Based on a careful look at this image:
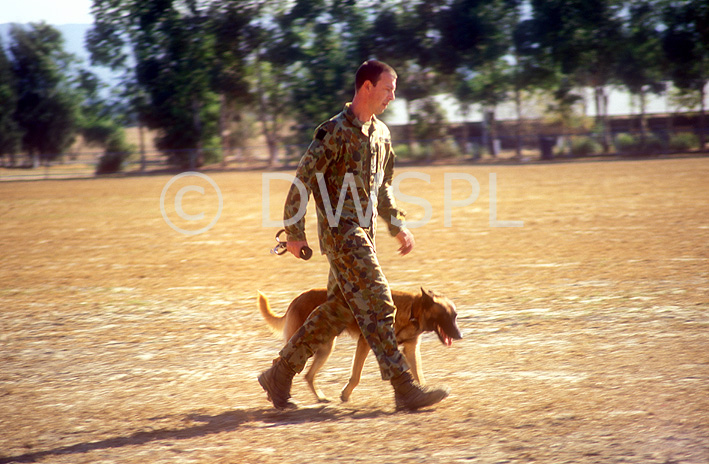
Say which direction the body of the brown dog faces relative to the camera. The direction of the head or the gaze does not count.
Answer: to the viewer's right

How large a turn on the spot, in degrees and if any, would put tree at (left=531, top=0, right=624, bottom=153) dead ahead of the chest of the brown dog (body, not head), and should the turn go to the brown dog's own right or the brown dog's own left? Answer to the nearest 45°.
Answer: approximately 90° to the brown dog's own left

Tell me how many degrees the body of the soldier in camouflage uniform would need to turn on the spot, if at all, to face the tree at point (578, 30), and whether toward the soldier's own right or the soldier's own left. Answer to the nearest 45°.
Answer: approximately 90° to the soldier's own left

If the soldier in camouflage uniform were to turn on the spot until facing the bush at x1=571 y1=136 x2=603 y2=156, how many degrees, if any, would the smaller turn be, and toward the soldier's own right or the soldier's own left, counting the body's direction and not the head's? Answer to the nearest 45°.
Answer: approximately 90° to the soldier's own left

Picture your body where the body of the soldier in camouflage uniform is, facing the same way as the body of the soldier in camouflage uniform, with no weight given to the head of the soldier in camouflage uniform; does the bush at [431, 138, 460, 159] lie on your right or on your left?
on your left

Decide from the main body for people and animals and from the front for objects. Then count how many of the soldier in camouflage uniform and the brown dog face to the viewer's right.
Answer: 2

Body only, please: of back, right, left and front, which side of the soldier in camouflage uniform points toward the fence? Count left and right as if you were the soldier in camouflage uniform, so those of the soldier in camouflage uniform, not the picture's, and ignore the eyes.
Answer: left

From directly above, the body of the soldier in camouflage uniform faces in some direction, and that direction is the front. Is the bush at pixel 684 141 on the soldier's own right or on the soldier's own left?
on the soldier's own left

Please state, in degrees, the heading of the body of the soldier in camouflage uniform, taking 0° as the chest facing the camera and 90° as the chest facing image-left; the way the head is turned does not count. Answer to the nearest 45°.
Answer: approximately 270°

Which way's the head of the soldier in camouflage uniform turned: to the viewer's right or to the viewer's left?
to the viewer's right
